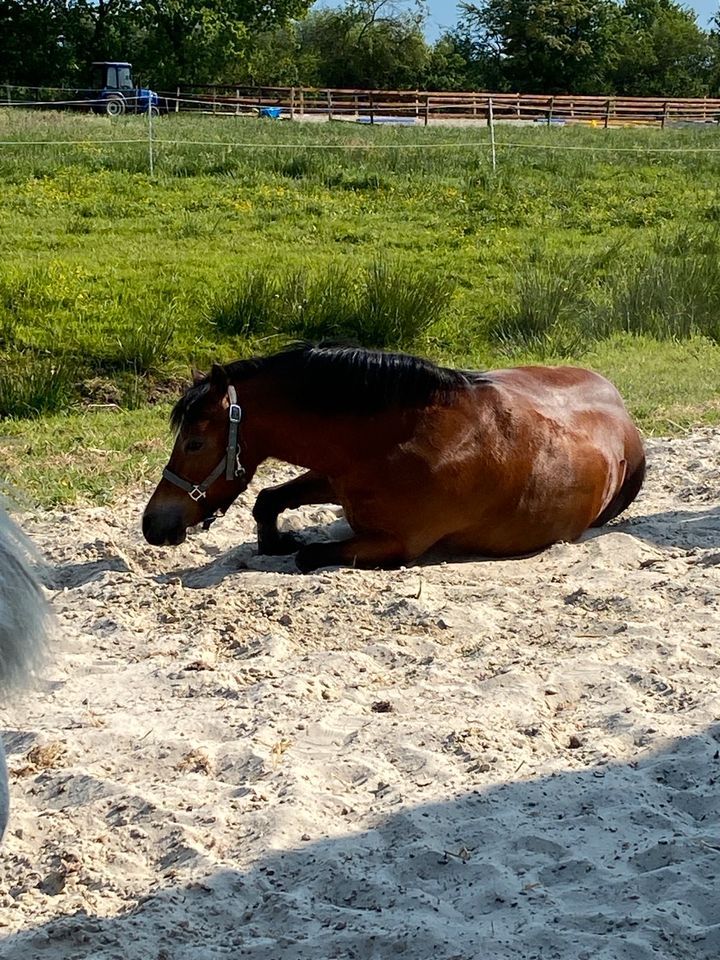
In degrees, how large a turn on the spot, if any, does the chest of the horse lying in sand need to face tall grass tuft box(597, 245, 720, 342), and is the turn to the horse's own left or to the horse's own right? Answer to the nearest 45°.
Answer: approximately 90° to the horse's own right

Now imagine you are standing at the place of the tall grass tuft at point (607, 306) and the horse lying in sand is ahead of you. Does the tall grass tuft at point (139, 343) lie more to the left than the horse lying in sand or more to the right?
right

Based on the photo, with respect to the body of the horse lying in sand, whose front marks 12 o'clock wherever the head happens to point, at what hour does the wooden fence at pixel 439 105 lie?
The wooden fence is roughly at 3 o'clock from the horse lying in sand.

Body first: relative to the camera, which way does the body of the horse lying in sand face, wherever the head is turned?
to the viewer's left

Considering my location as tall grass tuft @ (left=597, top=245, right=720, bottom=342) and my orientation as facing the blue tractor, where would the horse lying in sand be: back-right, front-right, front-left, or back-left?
back-left

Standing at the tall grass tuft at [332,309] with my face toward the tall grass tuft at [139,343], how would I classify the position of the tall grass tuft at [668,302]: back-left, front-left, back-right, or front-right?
back-left

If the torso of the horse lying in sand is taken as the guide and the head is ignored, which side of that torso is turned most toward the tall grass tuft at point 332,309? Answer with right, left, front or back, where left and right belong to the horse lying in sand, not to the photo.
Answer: right

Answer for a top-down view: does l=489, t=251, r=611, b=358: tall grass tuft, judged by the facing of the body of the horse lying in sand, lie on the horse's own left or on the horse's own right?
on the horse's own right

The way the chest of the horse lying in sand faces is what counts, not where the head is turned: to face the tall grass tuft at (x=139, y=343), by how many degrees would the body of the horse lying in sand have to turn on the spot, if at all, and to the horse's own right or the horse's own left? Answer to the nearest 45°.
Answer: approximately 90° to the horse's own right
